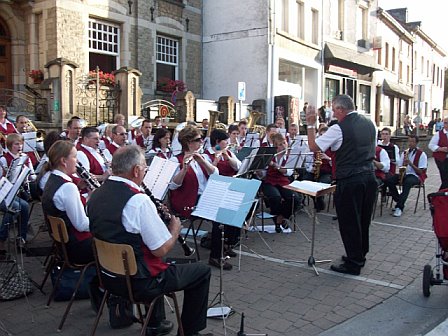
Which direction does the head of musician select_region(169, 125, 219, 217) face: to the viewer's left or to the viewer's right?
to the viewer's right

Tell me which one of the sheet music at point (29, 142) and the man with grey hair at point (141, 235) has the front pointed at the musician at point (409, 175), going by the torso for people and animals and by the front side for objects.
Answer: the man with grey hair

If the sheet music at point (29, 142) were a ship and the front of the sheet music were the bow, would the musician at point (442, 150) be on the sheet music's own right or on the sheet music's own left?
on the sheet music's own right

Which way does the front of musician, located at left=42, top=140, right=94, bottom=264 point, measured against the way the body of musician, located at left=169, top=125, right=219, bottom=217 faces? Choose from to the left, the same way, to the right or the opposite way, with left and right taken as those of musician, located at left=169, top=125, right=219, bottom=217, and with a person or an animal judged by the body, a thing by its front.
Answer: to the left

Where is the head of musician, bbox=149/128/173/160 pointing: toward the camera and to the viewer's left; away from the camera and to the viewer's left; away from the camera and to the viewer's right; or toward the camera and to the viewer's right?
toward the camera and to the viewer's right

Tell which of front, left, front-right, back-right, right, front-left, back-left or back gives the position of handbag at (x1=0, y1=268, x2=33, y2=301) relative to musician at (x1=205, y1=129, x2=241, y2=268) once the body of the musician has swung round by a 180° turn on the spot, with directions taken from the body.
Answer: left

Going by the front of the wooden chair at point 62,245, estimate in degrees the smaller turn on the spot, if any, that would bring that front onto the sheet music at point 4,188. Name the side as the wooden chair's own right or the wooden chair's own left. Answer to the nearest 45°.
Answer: approximately 90° to the wooden chair's own left

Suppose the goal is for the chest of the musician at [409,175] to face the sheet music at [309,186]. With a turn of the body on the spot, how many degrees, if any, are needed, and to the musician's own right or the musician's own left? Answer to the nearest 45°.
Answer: approximately 45° to the musician's own left

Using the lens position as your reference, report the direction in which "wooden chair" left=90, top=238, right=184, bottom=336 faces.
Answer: facing away from the viewer and to the right of the viewer

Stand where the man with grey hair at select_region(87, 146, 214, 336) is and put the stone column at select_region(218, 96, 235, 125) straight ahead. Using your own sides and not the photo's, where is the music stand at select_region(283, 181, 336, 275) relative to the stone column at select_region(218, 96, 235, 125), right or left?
right

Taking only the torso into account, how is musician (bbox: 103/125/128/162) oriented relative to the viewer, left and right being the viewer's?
facing the viewer and to the right of the viewer
